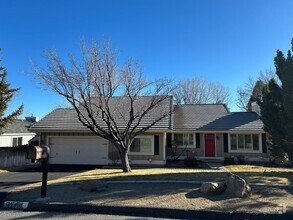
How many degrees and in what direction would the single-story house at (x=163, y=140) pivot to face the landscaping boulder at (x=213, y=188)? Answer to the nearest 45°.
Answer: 0° — it already faces it

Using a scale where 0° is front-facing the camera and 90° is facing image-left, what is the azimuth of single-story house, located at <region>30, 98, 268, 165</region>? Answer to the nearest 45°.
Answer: approximately 0°

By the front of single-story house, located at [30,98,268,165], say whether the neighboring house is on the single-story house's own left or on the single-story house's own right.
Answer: on the single-story house's own right

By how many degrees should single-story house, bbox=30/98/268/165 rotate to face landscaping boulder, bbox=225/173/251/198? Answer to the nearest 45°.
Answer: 0° — it already faces it

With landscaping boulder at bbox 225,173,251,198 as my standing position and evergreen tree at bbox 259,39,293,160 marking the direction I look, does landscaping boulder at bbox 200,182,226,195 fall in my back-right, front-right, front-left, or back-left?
back-left

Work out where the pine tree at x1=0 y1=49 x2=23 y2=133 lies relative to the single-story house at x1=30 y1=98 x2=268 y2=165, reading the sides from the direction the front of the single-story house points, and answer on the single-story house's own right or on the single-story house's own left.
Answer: on the single-story house's own right
